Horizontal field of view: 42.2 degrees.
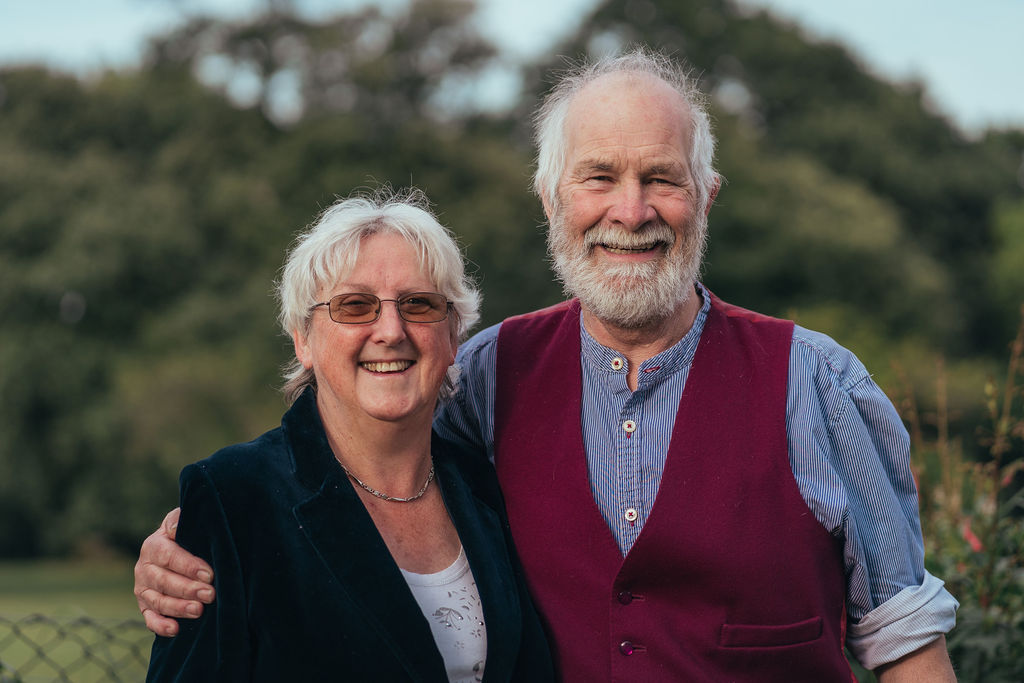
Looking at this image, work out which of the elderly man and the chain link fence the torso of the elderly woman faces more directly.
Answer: the elderly man

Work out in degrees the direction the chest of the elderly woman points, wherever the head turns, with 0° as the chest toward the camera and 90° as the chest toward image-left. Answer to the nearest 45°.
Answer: approximately 315°

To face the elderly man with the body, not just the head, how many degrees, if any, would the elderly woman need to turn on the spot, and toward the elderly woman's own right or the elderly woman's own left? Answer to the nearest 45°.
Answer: approximately 45° to the elderly woman's own left

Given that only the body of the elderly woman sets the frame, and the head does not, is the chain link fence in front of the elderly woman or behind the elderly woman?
behind
